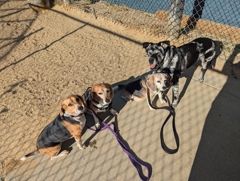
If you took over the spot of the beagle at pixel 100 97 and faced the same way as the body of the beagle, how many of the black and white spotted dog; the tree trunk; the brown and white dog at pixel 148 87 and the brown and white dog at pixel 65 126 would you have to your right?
1

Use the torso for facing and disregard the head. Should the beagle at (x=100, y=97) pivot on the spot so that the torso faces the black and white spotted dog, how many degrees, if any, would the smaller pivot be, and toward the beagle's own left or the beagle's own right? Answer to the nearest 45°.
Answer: approximately 90° to the beagle's own left

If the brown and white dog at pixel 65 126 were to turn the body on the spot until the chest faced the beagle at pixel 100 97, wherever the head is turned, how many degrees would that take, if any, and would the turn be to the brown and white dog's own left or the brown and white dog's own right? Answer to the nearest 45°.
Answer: approximately 45° to the brown and white dog's own left

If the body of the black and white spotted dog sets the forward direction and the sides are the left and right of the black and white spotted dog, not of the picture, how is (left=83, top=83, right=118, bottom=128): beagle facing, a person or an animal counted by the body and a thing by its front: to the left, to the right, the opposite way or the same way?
to the left

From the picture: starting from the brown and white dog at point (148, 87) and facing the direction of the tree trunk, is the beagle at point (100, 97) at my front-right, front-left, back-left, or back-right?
back-left

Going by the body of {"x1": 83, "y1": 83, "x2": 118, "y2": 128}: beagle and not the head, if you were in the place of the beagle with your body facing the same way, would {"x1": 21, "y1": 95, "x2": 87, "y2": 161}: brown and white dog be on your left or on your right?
on your right

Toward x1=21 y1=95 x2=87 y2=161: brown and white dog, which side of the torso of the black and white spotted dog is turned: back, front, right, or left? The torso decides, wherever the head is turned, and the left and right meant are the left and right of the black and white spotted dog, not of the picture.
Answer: front

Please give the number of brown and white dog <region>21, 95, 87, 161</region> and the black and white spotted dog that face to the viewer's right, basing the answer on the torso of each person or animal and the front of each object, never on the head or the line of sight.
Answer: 1

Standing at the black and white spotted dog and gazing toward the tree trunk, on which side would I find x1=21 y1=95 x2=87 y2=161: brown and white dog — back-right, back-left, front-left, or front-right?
back-left

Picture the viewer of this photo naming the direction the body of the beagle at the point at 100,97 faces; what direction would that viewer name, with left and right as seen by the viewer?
facing the viewer and to the right of the viewer

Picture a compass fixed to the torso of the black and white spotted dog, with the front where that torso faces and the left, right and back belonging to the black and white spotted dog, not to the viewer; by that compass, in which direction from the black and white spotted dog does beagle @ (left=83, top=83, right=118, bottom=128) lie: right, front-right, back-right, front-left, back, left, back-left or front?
front
